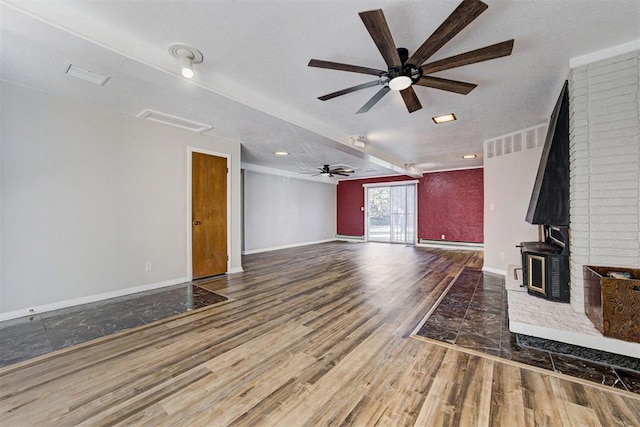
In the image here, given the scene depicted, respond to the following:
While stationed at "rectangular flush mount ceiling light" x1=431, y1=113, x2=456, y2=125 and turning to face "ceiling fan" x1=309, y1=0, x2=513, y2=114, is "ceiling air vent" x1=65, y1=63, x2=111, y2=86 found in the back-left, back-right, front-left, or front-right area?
front-right

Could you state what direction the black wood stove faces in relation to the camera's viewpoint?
facing the viewer and to the left of the viewer

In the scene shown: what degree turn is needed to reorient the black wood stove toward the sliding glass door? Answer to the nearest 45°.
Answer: approximately 90° to its right

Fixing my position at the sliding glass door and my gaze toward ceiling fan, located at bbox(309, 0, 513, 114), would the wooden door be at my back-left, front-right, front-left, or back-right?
front-right

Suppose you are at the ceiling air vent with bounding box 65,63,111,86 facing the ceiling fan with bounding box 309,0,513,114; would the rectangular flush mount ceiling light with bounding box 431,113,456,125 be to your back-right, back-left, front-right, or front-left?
front-left

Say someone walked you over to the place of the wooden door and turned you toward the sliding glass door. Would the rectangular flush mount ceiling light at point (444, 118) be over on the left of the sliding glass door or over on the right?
right

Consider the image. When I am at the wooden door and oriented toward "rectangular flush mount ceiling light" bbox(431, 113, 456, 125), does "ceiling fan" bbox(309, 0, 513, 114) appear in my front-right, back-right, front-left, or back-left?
front-right

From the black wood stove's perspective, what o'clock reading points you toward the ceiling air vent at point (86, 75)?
The ceiling air vent is roughly at 12 o'clock from the black wood stove.

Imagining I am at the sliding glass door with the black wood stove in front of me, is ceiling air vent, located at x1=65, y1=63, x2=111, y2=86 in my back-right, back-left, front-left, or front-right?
front-right
